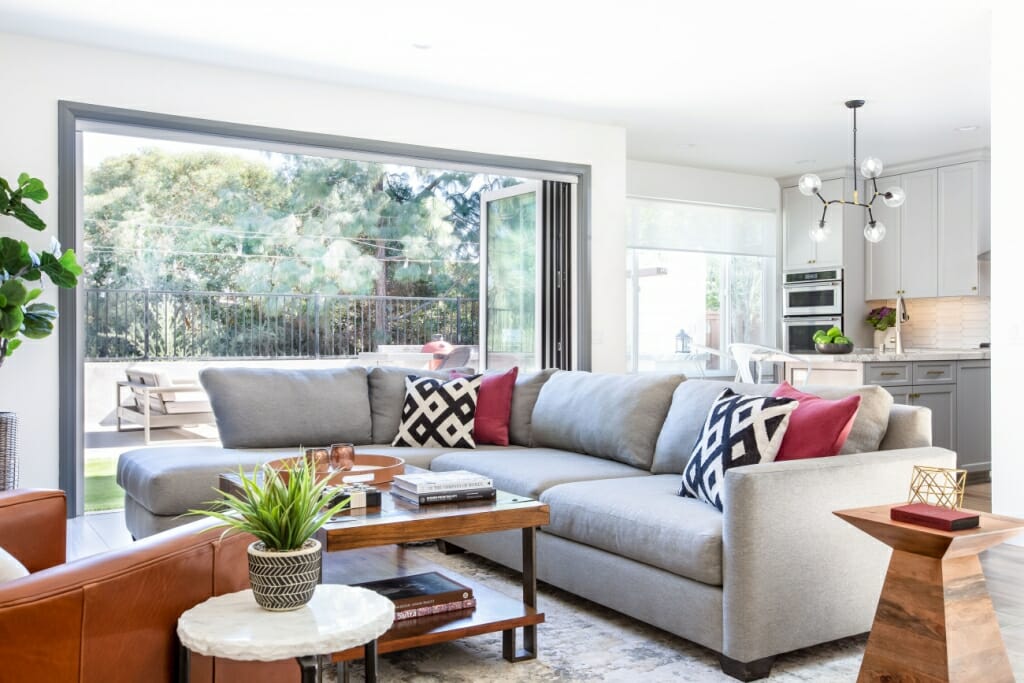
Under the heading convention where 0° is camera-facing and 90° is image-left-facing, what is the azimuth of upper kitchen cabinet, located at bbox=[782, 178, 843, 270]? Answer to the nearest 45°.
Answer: approximately 45°

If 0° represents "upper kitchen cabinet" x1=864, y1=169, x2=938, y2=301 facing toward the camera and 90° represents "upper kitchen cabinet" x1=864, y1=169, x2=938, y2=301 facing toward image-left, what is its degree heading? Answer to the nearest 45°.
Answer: approximately 45°

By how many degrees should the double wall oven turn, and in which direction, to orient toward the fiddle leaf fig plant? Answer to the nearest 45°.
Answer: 0° — it already faces it

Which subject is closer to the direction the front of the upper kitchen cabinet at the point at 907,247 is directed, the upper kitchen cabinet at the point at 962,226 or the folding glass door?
the folding glass door
